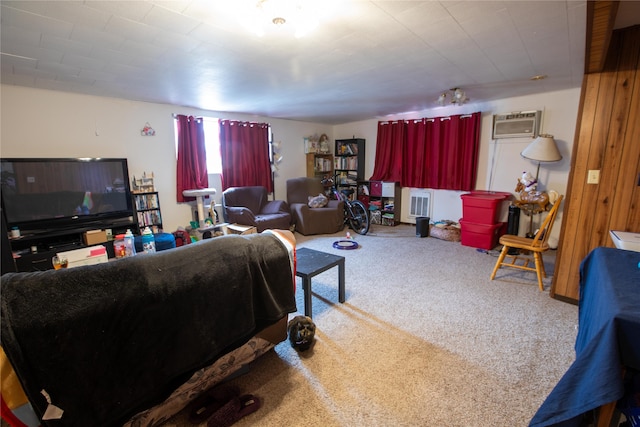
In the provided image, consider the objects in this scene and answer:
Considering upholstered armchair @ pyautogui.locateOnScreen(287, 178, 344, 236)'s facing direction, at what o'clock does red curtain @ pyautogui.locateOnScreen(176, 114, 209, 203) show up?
The red curtain is roughly at 4 o'clock from the upholstered armchair.

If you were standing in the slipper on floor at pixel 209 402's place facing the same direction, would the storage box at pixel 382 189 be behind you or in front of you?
in front

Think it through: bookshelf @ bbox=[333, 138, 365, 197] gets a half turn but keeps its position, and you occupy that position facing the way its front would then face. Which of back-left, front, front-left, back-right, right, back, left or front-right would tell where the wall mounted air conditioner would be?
right

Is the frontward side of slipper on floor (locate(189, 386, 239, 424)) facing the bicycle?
yes

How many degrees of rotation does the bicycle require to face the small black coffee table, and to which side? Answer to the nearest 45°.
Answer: approximately 135° to its left

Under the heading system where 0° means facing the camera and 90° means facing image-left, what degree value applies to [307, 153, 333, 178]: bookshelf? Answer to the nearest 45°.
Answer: approximately 315°

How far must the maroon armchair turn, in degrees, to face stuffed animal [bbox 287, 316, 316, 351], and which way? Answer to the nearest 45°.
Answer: approximately 45° to its right
